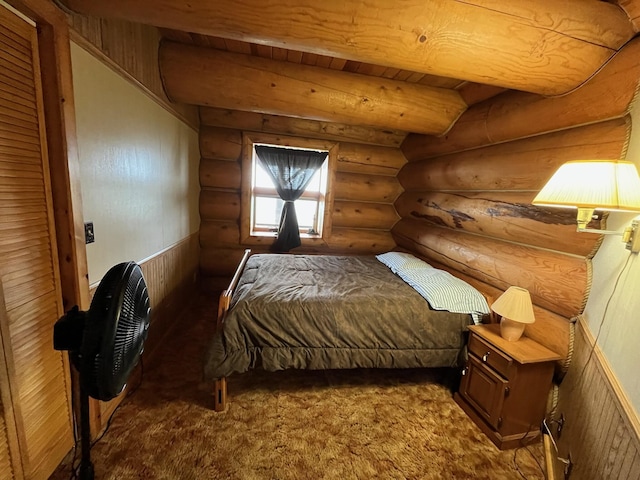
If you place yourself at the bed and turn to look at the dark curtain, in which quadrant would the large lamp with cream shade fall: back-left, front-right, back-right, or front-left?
back-right

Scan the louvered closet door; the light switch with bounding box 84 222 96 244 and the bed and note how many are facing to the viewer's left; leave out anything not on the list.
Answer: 1

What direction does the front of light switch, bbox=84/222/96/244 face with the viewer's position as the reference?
facing the viewer and to the right of the viewer

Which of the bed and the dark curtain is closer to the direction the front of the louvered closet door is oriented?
the bed

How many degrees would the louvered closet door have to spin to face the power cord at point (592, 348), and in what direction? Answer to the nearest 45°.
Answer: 0° — it already faces it

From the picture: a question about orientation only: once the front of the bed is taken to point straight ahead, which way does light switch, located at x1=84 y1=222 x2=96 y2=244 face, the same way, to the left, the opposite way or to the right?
the opposite way

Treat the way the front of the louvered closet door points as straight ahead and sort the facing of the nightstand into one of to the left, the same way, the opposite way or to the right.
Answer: the opposite way

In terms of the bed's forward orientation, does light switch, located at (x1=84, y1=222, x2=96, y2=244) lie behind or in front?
in front

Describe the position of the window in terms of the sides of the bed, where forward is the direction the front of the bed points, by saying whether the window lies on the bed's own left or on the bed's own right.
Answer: on the bed's own right

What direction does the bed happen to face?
to the viewer's left

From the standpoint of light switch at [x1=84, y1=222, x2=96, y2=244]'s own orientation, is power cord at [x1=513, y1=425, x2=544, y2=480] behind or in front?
in front

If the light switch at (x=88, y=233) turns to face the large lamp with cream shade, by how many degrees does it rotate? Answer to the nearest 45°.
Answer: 0° — it already faces it

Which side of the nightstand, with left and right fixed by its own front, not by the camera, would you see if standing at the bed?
front

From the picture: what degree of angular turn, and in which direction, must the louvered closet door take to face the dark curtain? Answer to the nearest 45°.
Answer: approximately 90° to its left

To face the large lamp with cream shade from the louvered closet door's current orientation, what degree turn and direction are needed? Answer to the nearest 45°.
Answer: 0° — it already faces it
